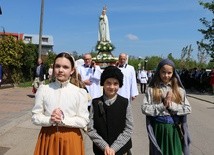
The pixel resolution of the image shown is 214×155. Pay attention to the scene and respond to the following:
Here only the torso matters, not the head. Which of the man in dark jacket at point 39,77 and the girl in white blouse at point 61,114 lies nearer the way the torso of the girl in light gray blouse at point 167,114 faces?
the girl in white blouse

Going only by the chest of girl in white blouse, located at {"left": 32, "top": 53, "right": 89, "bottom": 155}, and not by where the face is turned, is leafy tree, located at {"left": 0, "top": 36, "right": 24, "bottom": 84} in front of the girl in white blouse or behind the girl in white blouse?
behind

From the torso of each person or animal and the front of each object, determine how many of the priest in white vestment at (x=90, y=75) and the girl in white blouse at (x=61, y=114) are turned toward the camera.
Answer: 2

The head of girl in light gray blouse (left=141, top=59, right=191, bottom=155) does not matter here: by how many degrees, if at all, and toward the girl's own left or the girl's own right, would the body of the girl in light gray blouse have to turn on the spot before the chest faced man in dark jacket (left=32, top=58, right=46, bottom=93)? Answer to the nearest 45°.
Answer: approximately 135° to the girl's own right

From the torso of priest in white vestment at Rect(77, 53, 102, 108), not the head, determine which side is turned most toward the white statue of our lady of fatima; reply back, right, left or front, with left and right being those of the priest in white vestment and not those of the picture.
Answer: back

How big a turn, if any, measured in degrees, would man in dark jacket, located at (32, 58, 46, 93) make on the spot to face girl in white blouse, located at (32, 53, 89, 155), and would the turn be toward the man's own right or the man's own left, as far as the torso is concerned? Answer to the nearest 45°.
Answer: approximately 45° to the man's own left

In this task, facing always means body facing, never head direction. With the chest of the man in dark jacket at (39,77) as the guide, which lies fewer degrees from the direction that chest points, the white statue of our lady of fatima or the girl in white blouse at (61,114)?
the girl in white blouse

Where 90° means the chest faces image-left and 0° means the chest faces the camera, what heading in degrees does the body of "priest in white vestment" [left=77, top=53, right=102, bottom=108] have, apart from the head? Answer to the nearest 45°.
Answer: approximately 0°
